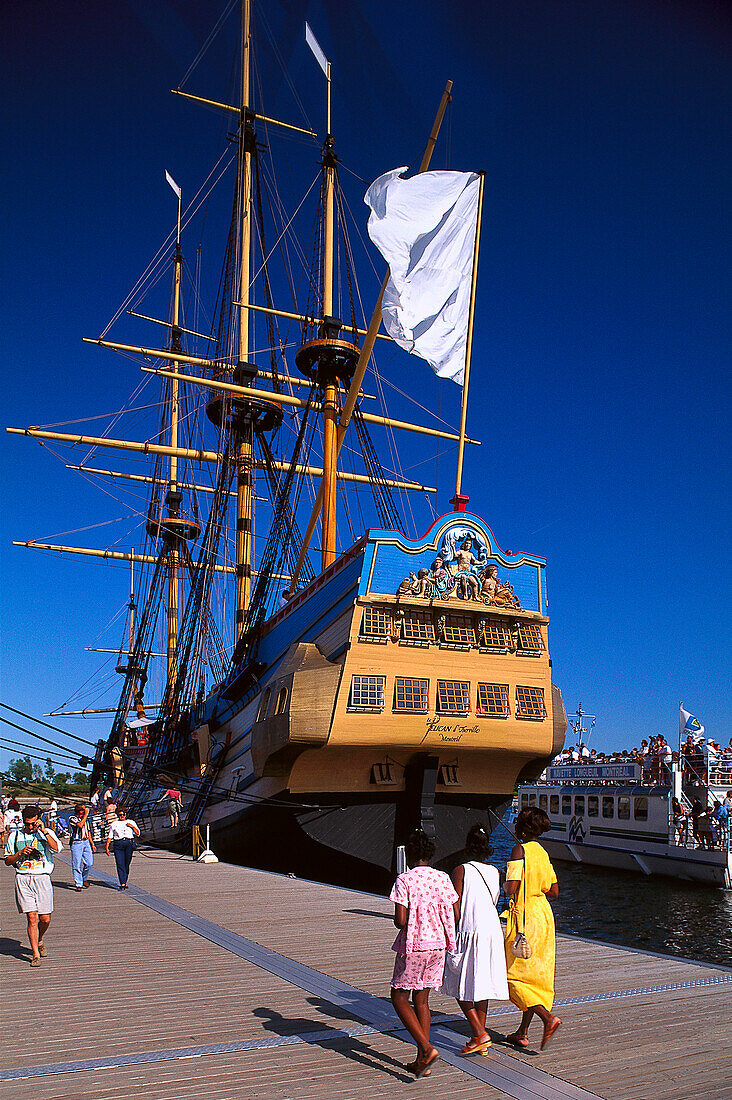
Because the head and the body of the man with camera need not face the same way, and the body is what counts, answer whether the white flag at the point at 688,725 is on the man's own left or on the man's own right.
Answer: on the man's own left

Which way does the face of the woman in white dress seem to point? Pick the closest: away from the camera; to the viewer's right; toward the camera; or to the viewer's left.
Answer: away from the camera

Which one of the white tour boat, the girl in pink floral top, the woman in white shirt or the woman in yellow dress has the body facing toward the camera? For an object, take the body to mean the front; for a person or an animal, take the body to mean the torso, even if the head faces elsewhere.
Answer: the woman in white shirt

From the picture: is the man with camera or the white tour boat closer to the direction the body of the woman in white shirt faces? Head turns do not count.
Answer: the man with camera

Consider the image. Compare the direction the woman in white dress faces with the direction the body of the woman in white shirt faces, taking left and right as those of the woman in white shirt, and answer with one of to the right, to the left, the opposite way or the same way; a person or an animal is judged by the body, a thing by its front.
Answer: the opposite way

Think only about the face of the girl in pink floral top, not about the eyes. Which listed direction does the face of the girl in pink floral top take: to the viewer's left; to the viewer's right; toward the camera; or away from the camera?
away from the camera

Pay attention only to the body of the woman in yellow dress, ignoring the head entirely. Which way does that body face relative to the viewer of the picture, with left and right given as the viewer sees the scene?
facing away from the viewer and to the left of the viewer

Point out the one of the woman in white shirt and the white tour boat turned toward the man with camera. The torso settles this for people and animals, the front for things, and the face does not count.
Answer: the woman in white shirt

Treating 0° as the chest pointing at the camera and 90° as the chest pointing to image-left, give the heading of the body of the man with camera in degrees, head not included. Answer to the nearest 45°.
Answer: approximately 0°

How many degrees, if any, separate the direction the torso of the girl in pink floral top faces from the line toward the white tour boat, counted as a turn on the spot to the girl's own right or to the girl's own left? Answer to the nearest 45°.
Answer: approximately 45° to the girl's own right

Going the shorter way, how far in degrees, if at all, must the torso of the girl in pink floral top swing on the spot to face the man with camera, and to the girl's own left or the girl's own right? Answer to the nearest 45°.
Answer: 0° — they already face them

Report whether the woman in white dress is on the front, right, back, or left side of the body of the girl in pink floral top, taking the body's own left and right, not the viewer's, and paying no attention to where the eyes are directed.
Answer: right
